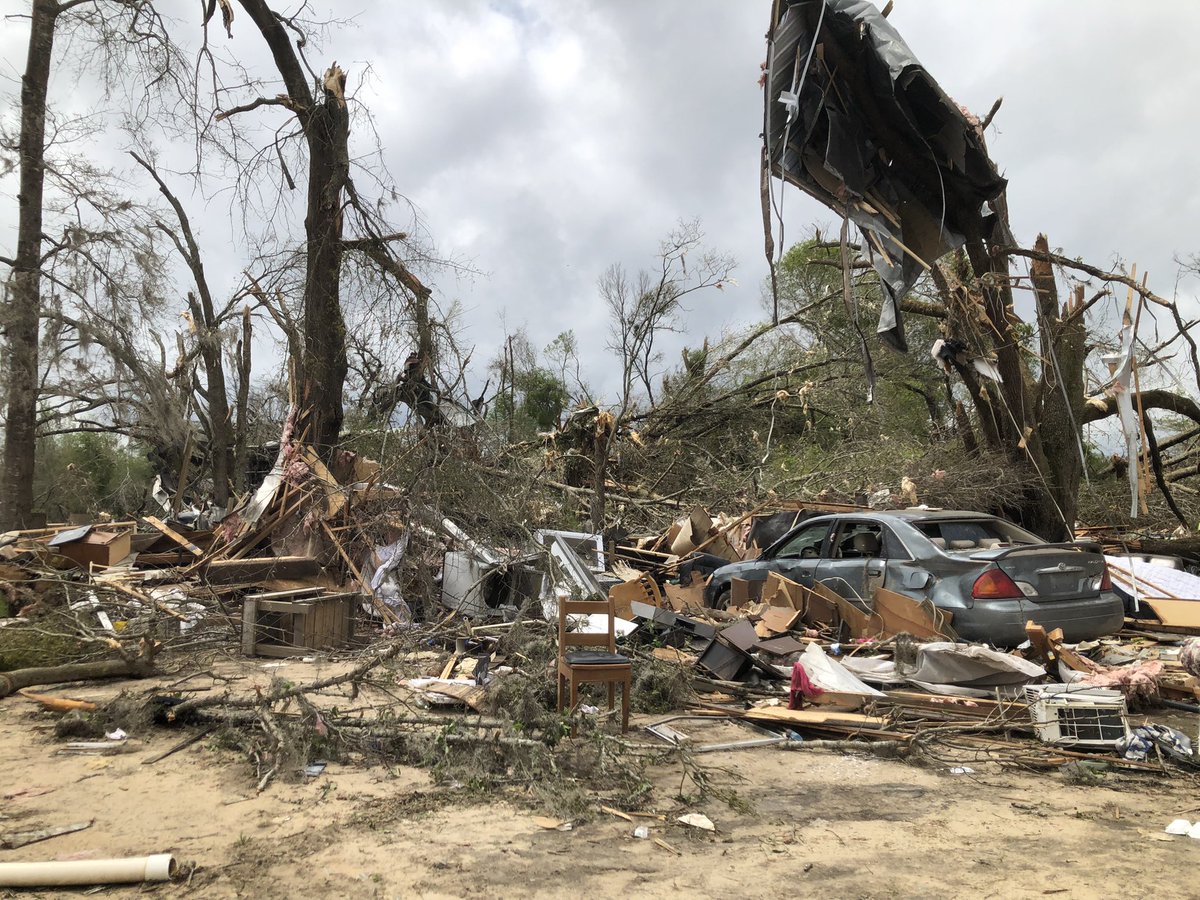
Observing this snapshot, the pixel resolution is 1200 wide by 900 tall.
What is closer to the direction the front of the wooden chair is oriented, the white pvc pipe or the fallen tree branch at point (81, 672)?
the white pvc pipe

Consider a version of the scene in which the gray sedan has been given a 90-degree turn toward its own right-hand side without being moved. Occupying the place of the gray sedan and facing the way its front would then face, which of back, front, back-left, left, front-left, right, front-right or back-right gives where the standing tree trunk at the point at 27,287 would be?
back-left

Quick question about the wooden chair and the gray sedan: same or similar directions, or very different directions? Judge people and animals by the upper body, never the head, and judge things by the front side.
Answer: very different directions

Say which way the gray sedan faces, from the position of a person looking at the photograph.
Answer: facing away from the viewer and to the left of the viewer

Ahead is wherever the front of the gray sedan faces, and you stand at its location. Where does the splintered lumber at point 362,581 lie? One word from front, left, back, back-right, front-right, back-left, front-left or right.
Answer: front-left

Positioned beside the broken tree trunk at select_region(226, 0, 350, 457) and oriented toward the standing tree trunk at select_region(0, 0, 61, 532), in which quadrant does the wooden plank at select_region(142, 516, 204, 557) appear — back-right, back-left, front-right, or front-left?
front-left

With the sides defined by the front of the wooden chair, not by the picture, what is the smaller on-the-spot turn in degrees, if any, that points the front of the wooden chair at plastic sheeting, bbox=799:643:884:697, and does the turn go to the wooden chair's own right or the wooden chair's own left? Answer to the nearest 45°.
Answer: approximately 45° to the wooden chair's own left

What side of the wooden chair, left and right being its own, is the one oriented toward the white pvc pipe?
right

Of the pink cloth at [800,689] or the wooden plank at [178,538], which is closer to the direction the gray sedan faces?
the wooden plank

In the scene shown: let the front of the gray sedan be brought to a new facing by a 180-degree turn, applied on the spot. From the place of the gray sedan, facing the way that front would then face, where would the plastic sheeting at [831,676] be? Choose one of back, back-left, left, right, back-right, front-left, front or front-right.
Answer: right

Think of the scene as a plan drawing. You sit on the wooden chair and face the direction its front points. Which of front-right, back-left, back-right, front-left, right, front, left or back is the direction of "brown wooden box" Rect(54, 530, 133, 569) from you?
back

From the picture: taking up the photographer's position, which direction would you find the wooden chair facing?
facing the viewer and to the right of the viewer

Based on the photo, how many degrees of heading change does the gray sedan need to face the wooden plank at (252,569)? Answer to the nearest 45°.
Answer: approximately 45° to its left

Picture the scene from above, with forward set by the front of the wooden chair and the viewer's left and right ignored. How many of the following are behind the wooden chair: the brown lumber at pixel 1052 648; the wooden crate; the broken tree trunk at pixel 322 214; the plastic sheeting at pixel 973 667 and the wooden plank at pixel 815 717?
2

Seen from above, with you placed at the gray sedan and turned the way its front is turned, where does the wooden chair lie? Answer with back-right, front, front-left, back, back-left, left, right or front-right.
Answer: left

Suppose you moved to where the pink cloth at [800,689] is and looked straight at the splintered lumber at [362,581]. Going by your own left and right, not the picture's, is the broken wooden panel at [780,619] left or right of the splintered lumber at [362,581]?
right
